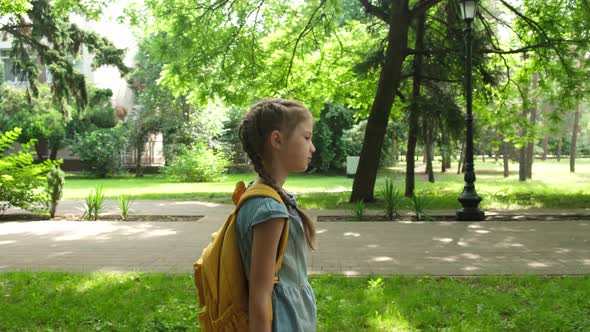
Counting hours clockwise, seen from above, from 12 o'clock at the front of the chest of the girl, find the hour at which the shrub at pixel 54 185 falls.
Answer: The shrub is roughly at 8 o'clock from the girl.

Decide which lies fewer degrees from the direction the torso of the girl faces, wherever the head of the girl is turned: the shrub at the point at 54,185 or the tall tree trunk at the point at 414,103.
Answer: the tall tree trunk

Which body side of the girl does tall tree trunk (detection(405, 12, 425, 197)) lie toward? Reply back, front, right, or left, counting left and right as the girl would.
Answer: left

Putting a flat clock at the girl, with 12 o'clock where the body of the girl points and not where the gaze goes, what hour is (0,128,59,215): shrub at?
The shrub is roughly at 8 o'clock from the girl.

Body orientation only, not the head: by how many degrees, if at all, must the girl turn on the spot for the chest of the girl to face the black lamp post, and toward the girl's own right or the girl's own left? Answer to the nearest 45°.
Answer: approximately 45° to the girl's own left

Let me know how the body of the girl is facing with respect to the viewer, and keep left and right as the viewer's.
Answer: facing to the right of the viewer

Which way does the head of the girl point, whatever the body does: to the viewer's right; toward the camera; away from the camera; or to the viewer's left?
to the viewer's right

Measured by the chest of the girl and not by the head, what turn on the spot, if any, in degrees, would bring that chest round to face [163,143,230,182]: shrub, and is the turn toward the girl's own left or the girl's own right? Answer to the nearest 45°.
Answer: approximately 90° to the girl's own left
